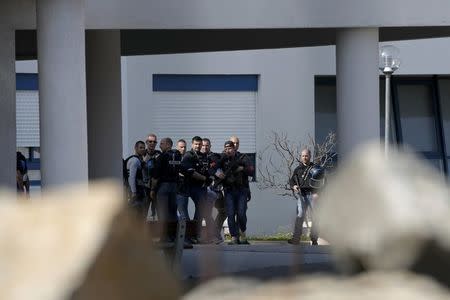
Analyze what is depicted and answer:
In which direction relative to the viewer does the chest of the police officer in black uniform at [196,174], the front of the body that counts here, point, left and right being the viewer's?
facing the viewer and to the right of the viewer

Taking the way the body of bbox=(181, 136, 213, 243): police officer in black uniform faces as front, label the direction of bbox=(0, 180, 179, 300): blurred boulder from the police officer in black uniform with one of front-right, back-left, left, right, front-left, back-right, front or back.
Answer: front-right

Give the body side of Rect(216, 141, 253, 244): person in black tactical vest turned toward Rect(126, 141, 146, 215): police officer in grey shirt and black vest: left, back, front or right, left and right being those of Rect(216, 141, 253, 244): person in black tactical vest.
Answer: right

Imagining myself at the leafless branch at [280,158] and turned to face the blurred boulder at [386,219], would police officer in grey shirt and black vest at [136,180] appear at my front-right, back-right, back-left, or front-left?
front-right

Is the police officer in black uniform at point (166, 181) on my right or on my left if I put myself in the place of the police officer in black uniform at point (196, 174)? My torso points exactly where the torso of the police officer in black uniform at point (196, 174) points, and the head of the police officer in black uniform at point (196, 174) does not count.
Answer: on my right

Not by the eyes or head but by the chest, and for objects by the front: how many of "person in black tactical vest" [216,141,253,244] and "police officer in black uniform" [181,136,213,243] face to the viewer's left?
0

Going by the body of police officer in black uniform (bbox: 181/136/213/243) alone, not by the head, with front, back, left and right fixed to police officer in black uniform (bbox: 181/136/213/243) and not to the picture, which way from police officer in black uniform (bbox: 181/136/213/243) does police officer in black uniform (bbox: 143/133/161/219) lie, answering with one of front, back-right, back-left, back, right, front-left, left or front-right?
back-right

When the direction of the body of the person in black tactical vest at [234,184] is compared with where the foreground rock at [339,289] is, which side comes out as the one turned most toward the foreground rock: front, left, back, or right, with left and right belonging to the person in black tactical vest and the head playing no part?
front

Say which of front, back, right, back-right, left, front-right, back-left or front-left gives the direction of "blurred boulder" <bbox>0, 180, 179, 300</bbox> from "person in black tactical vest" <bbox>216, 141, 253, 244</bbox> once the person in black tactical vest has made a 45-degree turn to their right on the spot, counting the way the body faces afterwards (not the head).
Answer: front-left

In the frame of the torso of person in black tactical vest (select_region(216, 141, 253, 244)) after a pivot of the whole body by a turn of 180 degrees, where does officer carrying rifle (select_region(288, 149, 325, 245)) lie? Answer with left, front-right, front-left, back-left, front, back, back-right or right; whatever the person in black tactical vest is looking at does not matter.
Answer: right

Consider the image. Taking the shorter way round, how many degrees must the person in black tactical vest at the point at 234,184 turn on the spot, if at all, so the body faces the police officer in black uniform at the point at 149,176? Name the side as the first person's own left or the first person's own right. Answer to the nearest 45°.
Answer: approximately 90° to the first person's own right

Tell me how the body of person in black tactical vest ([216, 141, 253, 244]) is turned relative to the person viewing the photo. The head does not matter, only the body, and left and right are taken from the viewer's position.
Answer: facing the viewer

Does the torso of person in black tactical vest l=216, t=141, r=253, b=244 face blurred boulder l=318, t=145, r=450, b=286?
yes
